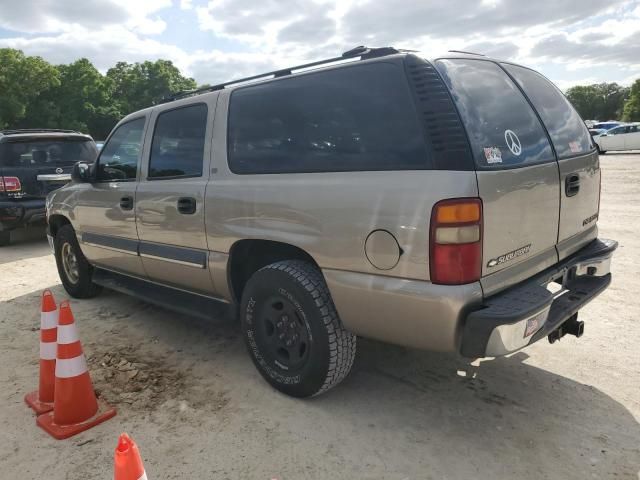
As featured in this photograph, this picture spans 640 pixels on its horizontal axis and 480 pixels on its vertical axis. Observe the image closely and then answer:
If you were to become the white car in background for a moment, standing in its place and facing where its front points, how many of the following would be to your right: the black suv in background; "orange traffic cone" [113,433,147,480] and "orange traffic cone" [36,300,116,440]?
0

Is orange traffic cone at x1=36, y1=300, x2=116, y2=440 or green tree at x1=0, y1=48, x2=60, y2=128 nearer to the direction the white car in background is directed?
the green tree

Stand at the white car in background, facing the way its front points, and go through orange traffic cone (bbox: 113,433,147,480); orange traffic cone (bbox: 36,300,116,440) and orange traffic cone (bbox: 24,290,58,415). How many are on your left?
3

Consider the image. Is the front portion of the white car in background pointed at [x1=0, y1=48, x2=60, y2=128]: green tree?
yes

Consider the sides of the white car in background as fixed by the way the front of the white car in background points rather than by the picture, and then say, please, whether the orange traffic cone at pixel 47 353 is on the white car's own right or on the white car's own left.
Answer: on the white car's own left

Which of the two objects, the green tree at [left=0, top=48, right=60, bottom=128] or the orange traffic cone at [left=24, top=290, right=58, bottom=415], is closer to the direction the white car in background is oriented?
the green tree

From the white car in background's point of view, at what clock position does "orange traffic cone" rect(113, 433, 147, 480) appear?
The orange traffic cone is roughly at 9 o'clock from the white car in background.

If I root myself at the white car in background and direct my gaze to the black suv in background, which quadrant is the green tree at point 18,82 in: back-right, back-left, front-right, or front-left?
front-right

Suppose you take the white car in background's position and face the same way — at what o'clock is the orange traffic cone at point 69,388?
The orange traffic cone is roughly at 9 o'clock from the white car in background.

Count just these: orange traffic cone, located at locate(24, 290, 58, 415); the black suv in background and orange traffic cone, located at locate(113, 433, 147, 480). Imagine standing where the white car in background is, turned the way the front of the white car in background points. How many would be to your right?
0

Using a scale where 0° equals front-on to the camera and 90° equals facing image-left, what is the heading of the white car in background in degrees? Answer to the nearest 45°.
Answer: approximately 90°

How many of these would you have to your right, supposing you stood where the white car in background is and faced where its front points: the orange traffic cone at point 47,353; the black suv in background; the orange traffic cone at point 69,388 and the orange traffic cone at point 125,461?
0
